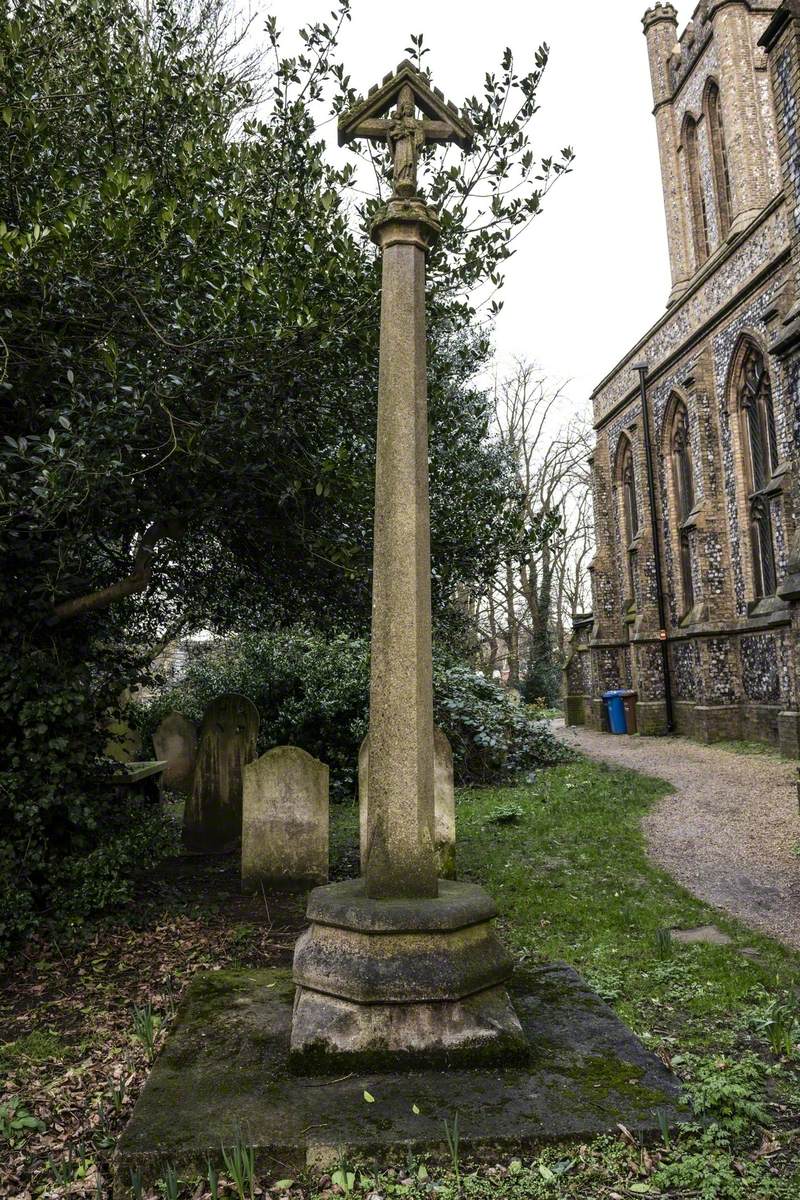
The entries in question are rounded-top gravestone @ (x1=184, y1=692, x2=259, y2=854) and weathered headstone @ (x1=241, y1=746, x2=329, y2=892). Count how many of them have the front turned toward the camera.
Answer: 2

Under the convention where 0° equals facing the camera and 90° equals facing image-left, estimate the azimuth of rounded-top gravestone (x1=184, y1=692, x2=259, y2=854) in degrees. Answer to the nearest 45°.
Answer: approximately 0°

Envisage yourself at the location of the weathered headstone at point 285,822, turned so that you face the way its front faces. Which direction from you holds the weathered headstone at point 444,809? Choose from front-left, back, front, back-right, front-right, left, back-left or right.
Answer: left

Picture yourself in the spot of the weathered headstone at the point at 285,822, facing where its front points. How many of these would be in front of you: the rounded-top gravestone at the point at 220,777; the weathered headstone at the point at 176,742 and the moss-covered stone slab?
1

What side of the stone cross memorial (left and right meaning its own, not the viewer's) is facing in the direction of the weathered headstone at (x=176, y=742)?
back

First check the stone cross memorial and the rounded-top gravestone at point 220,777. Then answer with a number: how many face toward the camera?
2

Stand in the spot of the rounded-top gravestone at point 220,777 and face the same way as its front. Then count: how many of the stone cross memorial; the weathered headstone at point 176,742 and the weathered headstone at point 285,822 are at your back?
1
